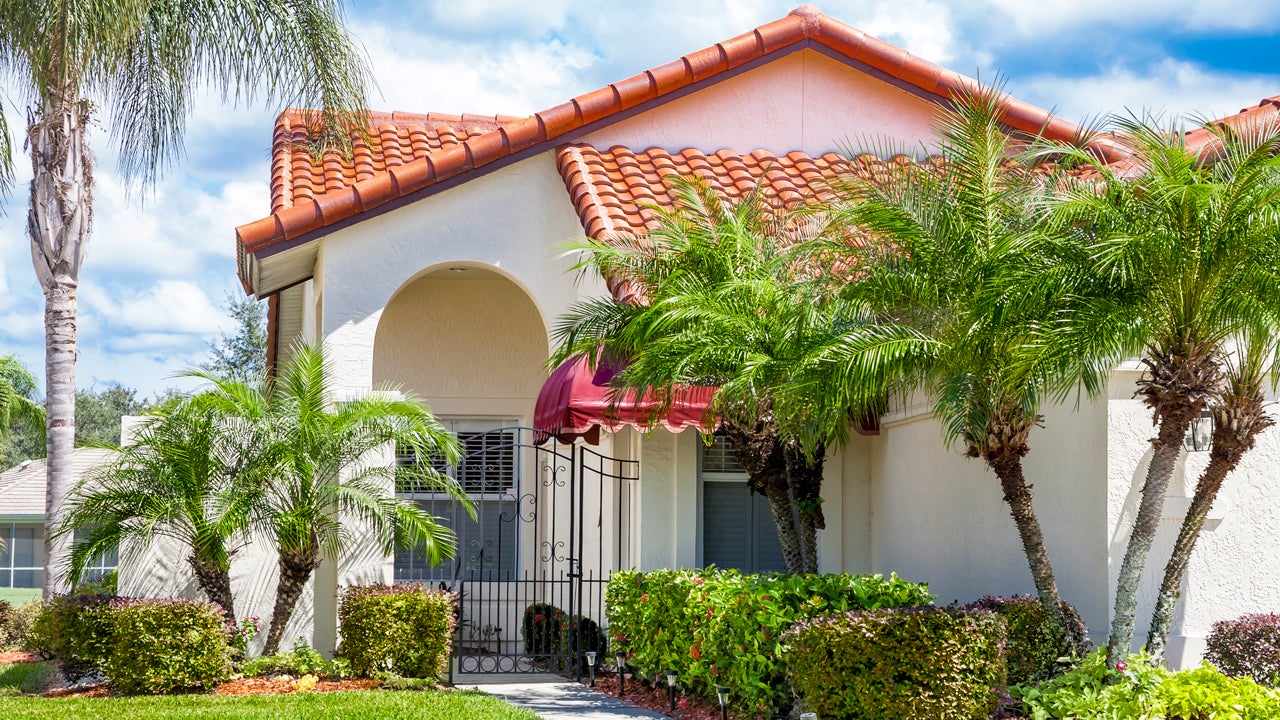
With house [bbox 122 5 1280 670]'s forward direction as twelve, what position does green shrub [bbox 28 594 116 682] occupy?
The green shrub is roughly at 2 o'clock from the house.

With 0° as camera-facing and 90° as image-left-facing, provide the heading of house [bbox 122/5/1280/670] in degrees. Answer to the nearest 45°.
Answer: approximately 0°

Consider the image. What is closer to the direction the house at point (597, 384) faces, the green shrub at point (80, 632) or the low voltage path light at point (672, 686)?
the low voltage path light

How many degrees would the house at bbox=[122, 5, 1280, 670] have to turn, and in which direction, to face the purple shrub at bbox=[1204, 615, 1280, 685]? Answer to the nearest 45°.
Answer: approximately 45° to its left

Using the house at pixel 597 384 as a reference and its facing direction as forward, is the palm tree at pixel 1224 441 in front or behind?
in front

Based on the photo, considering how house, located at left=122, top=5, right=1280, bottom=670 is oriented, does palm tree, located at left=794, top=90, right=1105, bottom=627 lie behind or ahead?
ahead

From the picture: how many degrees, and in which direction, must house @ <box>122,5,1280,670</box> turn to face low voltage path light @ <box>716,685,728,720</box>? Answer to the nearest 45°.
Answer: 0° — it already faces it

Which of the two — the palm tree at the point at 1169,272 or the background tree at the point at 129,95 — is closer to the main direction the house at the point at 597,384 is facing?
the palm tree

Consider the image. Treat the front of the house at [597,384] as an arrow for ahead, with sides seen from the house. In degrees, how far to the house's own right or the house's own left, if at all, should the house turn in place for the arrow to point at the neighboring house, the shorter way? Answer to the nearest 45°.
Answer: approximately 135° to the house's own right

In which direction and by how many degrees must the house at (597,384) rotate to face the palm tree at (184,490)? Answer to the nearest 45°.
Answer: approximately 45° to its right

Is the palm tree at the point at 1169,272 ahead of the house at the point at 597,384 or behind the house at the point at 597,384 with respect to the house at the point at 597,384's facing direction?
ahead

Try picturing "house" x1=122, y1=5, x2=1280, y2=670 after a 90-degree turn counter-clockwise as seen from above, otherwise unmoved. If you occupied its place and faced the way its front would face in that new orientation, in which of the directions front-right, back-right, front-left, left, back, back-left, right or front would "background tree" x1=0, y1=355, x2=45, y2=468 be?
back-left
